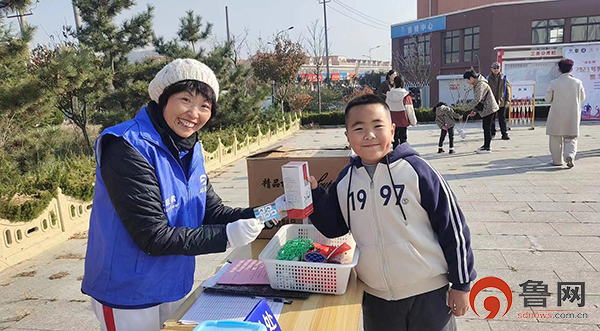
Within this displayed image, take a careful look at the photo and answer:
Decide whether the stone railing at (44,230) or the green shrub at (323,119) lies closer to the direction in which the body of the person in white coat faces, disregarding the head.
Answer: the green shrub

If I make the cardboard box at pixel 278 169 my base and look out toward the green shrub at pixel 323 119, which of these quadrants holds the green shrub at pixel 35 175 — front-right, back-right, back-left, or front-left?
front-left

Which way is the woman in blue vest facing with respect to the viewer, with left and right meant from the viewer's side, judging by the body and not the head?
facing the viewer and to the right of the viewer

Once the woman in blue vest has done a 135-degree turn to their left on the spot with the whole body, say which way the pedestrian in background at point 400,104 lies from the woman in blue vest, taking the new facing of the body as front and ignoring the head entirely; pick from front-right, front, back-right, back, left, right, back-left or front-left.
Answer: front-right

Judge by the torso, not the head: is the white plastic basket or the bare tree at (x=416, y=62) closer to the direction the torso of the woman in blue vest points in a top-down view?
the white plastic basket

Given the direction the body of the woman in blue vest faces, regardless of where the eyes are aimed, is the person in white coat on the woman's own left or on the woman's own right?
on the woman's own left

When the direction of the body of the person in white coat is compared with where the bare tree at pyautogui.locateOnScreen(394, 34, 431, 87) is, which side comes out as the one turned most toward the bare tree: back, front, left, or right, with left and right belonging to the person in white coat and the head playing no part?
front

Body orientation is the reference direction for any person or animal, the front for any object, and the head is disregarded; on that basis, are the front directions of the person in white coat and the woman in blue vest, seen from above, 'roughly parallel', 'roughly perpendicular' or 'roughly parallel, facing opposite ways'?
roughly perpendicular

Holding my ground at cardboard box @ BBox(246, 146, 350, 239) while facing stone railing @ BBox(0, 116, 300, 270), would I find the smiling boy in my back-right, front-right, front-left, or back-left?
back-left

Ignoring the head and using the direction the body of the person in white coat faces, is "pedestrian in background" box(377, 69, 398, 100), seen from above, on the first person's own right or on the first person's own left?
on the first person's own left

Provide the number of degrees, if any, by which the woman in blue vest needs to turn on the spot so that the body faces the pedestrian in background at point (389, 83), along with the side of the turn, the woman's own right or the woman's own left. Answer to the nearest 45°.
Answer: approximately 90° to the woman's own left

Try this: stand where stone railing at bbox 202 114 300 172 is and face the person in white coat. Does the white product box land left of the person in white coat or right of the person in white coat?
right
